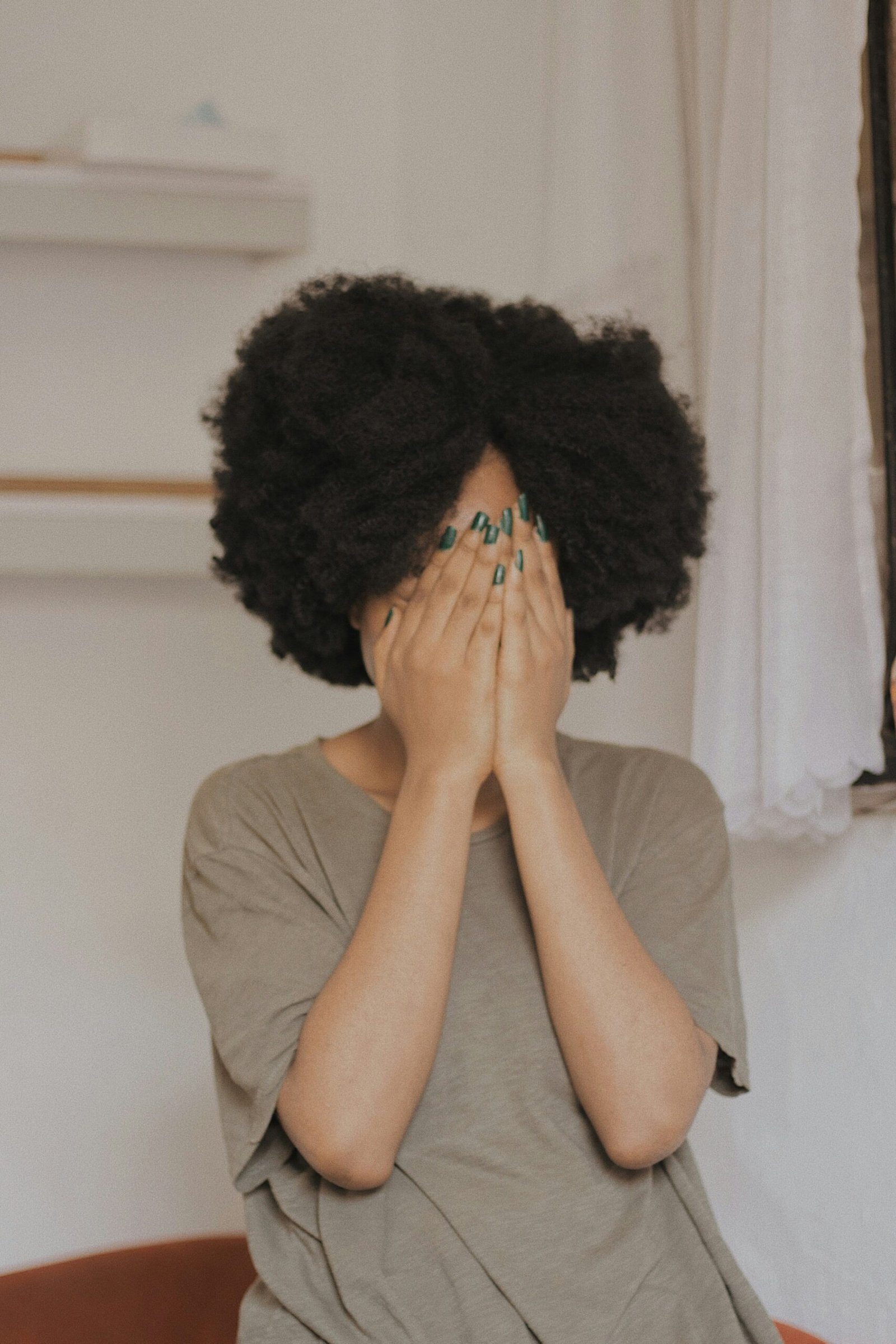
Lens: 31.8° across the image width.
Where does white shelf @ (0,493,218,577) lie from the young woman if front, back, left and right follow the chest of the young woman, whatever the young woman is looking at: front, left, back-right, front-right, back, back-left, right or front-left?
back-right

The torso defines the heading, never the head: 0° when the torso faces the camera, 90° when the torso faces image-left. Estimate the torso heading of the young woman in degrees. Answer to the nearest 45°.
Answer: approximately 0°

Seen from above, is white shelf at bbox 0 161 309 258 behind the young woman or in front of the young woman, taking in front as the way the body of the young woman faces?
behind
